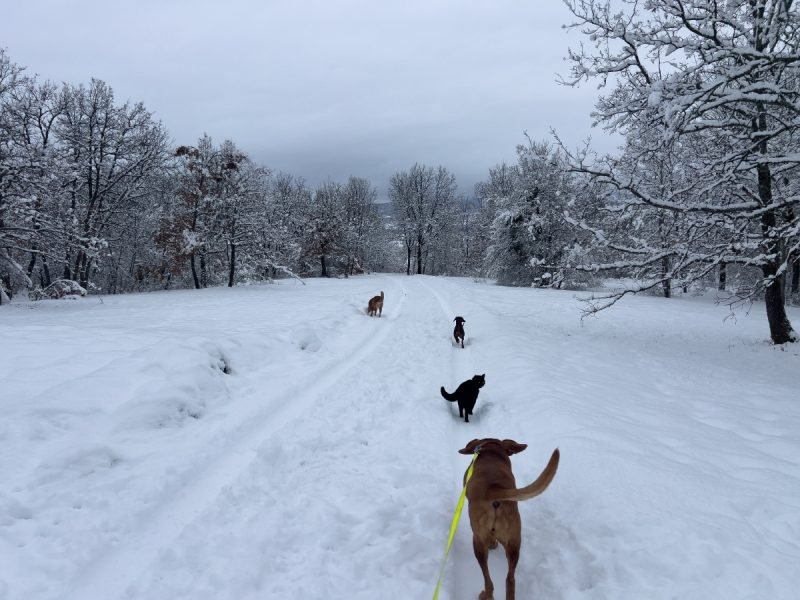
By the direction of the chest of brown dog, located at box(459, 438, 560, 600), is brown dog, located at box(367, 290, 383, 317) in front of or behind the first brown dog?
in front

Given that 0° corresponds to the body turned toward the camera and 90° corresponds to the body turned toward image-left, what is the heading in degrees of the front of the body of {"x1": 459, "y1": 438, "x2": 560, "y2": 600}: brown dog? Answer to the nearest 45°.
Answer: approximately 180°

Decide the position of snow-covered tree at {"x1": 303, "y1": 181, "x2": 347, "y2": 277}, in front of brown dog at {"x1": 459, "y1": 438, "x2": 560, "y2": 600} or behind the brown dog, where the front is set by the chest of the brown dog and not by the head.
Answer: in front

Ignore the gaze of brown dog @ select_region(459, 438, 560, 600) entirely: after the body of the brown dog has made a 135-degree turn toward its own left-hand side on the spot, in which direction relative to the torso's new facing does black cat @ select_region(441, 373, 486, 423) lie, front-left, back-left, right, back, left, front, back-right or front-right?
back-right

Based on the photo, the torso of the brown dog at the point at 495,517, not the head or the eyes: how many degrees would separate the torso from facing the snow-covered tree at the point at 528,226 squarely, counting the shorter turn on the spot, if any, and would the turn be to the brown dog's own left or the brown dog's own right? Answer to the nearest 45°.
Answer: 0° — it already faces it

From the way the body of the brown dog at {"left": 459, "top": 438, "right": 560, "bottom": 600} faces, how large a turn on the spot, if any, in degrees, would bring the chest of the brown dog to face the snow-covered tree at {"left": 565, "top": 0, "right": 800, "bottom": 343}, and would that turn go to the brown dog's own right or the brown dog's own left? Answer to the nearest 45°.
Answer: approximately 45° to the brown dog's own right
